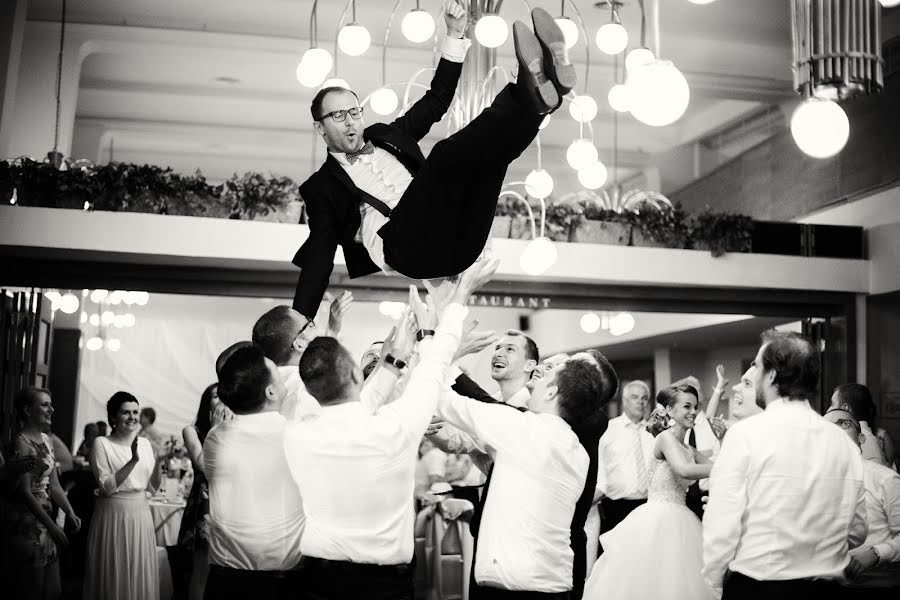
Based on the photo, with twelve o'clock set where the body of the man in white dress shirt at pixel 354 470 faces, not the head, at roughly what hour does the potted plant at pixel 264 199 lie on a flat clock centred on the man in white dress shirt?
The potted plant is roughly at 10 o'clock from the man in white dress shirt.

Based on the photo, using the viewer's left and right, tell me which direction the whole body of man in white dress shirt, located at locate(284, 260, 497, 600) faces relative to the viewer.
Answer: facing away from the viewer and to the right of the viewer

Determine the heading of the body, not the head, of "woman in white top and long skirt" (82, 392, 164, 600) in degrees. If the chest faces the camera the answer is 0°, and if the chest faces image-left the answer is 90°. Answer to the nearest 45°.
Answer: approximately 315°

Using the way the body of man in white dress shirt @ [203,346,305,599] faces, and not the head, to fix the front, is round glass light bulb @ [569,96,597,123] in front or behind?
in front

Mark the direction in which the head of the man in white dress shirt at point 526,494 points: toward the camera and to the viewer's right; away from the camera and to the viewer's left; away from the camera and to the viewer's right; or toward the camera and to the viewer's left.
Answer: away from the camera and to the viewer's left

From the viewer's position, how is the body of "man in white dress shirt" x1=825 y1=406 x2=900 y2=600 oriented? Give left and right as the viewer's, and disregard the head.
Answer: facing the viewer and to the left of the viewer

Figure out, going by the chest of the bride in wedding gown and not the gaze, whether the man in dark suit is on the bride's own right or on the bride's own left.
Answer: on the bride's own right
